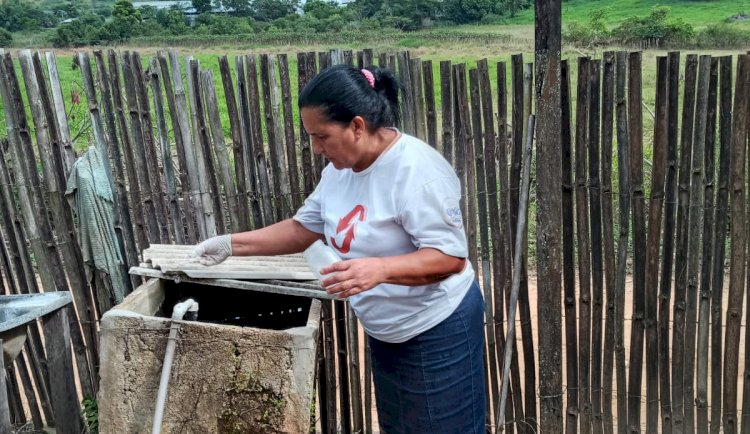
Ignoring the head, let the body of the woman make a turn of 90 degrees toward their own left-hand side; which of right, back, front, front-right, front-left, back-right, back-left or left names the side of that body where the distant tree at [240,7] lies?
back-left

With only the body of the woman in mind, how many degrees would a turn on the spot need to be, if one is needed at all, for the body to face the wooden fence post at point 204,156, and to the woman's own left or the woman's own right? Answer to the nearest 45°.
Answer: approximately 90° to the woman's own right

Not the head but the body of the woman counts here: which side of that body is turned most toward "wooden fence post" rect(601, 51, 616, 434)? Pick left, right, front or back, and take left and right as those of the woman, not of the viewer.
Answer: back

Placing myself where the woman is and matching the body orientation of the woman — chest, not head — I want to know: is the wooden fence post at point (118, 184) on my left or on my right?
on my right

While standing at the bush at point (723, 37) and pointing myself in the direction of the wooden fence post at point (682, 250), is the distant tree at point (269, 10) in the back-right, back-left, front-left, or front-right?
back-right

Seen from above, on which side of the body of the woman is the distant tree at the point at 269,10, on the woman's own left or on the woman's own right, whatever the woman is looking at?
on the woman's own right

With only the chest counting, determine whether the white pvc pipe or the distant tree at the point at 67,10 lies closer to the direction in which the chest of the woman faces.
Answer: the white pvc pipe

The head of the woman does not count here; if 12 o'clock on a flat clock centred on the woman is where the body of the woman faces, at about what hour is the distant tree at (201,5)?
The distant tree is roughly at 4 o'clock from the woman.

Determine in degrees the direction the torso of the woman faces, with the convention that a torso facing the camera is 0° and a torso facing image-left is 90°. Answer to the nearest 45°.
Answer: approximately 45°

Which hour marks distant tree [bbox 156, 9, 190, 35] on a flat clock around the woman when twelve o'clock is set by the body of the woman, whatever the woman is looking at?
The distant tree is roughly at 4 o'clock from the woman.

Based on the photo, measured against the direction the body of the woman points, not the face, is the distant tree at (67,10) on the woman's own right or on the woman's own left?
on the woman's own right

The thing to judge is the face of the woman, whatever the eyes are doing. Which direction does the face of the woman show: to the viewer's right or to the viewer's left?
to the viewer's left
